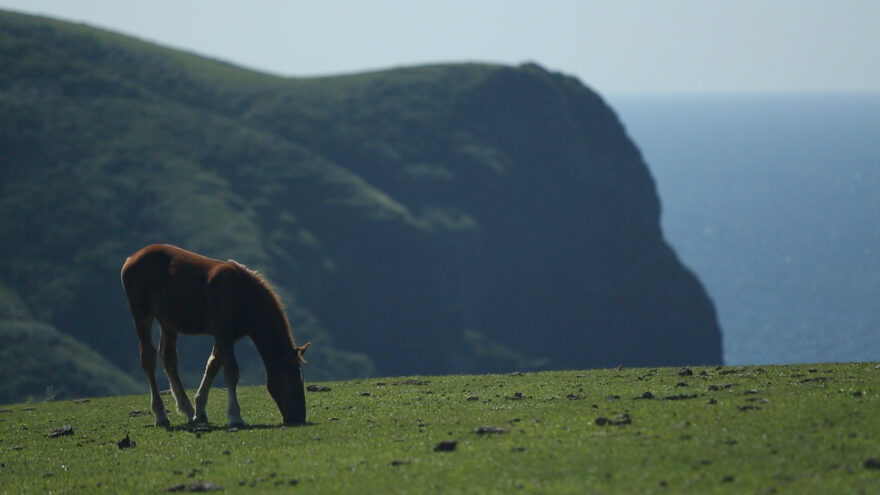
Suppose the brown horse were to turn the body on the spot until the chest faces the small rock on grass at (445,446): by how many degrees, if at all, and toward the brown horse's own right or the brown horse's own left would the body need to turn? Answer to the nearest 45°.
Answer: approximately 45° to the brown horse's own right

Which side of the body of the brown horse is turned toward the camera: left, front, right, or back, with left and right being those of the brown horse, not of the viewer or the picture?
right

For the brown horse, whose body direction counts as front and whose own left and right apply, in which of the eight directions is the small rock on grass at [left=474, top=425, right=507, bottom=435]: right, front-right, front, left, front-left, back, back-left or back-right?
front-right

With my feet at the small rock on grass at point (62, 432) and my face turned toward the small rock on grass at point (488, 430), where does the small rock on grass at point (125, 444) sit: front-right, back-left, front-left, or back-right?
front-right

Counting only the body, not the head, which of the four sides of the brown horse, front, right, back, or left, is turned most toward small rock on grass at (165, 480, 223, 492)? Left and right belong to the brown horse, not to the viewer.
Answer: right
